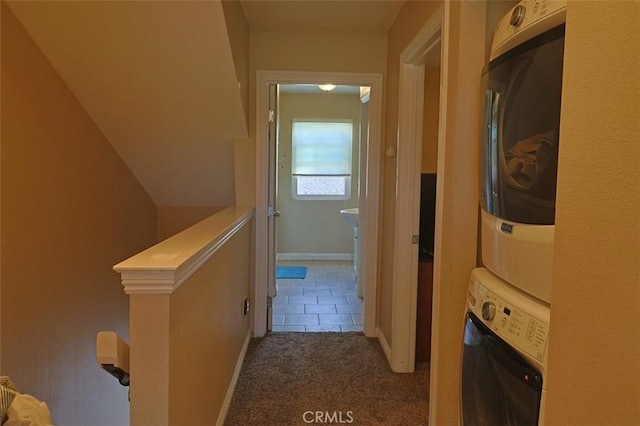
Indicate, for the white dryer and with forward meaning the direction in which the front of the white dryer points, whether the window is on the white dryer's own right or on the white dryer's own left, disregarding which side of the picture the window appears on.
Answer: on the white dryer's own right

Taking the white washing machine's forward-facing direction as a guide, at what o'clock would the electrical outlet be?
The electrical outlet is roughly at 3 o'clock from the white washing machine.

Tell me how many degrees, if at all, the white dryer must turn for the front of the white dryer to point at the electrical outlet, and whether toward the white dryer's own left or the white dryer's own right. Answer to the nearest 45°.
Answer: approximately 90° to the white dryer's own right

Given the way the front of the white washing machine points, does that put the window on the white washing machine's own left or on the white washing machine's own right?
on the white washing machine's own right

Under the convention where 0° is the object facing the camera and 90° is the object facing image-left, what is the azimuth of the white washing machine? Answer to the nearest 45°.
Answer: approximately 45°

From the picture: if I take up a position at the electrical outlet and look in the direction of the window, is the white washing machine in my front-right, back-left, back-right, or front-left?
back-right
